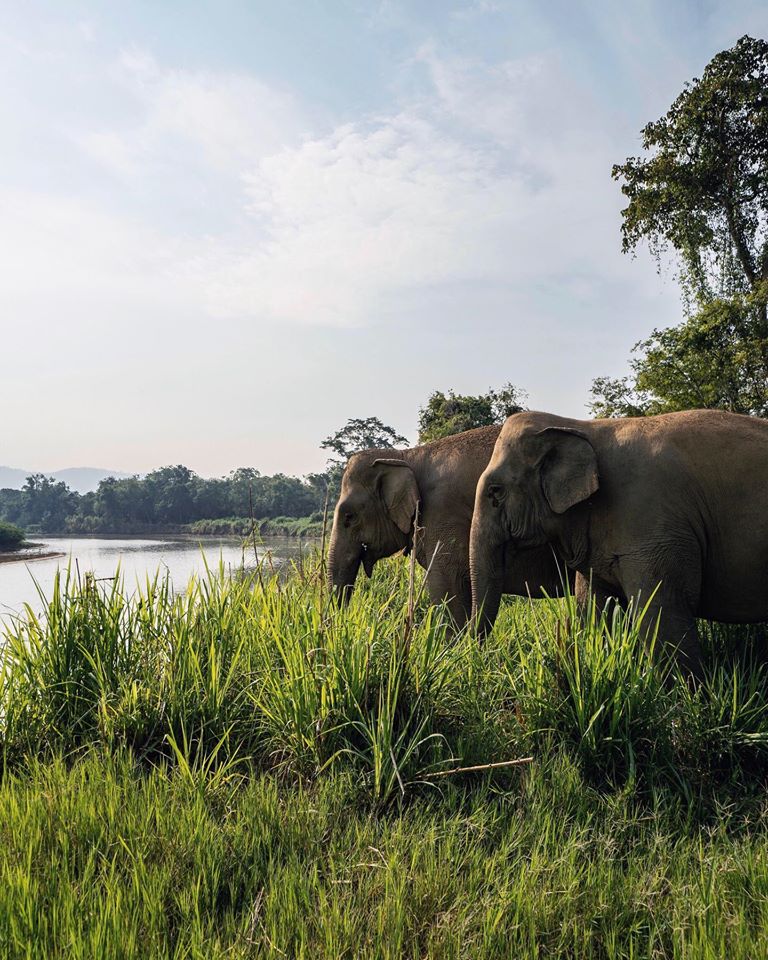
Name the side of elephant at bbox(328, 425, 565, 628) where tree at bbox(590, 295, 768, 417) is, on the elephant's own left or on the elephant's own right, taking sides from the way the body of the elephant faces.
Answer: on the elephant's own right

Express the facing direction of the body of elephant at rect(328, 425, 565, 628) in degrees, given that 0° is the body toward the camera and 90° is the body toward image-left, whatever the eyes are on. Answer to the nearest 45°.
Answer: approximately 90°

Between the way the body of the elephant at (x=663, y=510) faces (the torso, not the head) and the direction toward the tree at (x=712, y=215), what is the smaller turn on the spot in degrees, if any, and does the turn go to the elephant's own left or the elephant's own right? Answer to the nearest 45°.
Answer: approximately 90° to the elephant's own right

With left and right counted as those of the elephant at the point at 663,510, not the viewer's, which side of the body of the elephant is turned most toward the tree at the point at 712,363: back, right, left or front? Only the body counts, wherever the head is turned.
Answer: right

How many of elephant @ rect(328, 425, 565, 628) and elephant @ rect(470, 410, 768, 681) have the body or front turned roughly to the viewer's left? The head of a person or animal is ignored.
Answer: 2

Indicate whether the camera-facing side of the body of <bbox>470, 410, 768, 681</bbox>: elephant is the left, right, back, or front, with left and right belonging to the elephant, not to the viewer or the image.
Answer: left

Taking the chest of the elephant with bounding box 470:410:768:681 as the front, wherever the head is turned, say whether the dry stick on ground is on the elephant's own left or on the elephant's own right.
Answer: on the elephant's own left

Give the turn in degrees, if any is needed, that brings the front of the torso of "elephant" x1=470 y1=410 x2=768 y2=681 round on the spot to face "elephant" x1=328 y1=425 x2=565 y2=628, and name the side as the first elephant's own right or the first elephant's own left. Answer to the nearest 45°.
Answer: approximately 45° to the first elephant's own right

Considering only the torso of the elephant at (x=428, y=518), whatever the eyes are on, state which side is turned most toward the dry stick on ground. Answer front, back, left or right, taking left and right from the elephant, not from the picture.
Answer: left

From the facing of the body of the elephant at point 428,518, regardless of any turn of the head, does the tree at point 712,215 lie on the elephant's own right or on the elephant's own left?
on the elephant's own right

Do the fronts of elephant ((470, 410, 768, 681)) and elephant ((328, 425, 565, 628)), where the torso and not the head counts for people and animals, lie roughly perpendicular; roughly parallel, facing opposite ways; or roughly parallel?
roughly parallel
